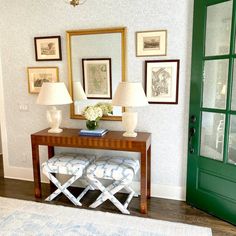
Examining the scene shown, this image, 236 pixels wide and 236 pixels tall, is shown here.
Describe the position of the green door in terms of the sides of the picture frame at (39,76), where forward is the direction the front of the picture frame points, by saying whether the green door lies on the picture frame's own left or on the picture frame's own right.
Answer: on the picture frame's own left

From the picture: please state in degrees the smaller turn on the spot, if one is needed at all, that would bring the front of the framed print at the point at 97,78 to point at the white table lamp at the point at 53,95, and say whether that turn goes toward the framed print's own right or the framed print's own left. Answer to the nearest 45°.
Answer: approximately 90° to the framed print's own right

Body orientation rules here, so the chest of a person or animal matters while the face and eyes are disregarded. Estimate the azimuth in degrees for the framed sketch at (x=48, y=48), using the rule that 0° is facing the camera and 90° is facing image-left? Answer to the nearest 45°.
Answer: approximately 0°

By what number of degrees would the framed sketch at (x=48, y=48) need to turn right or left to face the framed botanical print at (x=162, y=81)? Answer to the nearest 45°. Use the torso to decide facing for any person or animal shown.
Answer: approximately 45° to its left
